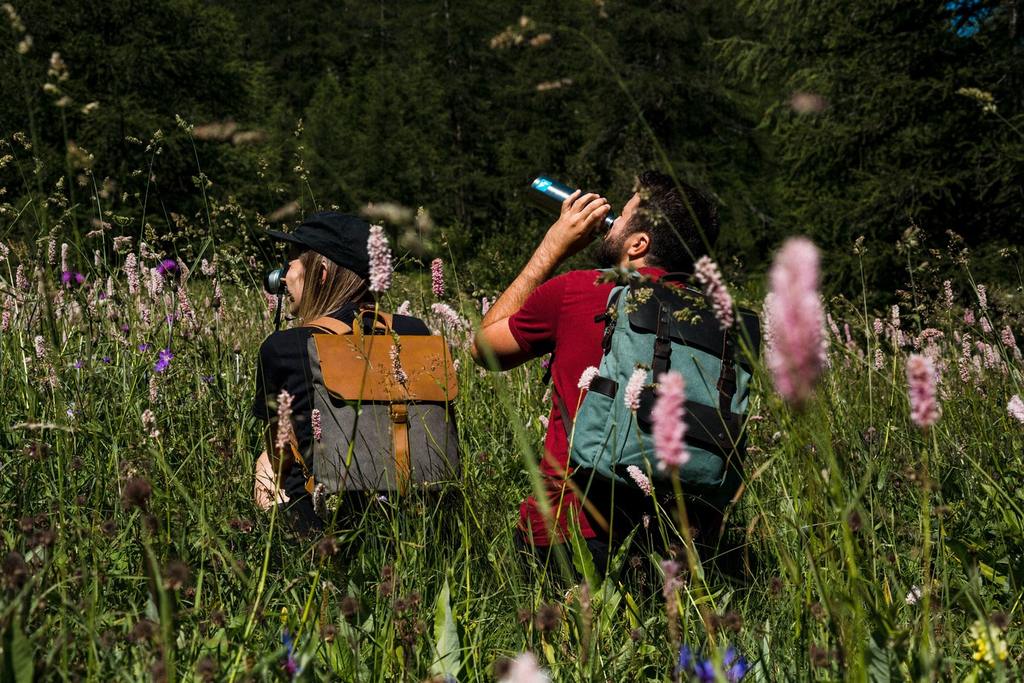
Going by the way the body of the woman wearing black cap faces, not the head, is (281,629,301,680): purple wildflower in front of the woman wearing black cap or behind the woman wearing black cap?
behind

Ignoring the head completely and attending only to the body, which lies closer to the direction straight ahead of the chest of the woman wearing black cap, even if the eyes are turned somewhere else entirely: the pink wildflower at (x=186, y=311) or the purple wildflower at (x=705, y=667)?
the pink wildflower

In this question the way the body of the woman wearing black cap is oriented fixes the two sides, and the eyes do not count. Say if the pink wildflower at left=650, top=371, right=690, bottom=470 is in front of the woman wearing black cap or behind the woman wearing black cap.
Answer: behind

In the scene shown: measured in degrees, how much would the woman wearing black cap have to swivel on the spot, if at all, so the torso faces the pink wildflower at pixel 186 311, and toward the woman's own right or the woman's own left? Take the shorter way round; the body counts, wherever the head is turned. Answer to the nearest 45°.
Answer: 0° — they already face it

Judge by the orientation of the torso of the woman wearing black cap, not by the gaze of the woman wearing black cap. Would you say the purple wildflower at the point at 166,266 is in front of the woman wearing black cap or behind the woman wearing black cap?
in front

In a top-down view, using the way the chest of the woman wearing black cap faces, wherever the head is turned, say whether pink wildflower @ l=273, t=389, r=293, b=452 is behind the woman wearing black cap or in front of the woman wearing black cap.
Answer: behind

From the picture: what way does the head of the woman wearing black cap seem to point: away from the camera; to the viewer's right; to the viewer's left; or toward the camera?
to the viewer's left

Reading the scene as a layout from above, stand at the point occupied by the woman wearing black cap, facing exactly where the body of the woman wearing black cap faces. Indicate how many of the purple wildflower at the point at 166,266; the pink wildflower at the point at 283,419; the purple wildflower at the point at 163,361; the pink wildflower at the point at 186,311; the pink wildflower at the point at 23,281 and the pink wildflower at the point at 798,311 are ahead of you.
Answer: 4

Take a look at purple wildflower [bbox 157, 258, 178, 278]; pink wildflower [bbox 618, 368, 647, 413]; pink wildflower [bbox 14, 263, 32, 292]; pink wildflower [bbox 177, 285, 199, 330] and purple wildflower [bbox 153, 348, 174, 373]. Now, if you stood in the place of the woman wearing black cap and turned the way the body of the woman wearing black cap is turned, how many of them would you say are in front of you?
4

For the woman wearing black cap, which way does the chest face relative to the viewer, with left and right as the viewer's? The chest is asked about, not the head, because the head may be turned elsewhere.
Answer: facing away from the viewer and to the left of the viewer

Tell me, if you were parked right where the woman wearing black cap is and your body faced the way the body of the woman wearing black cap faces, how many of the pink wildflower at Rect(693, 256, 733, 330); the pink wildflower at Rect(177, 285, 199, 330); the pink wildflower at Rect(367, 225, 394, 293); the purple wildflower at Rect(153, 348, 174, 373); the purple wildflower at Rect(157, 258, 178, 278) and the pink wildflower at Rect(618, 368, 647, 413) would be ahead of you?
3

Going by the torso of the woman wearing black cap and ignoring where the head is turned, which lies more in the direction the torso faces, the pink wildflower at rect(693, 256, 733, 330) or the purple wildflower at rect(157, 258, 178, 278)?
the purple wildflower
